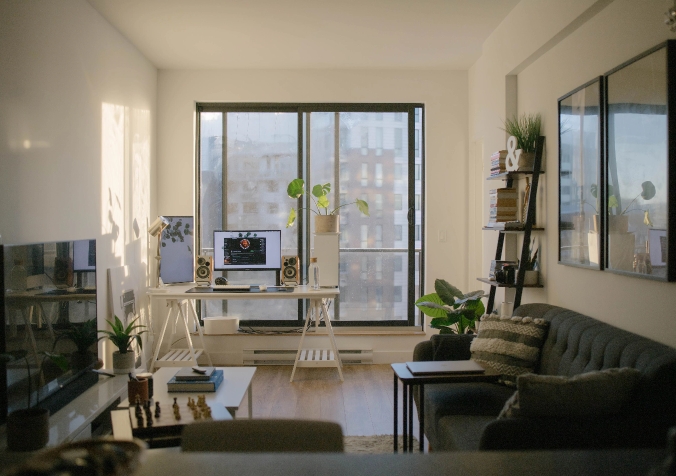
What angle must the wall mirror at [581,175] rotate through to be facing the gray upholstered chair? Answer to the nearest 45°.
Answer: approximately 45° to its left

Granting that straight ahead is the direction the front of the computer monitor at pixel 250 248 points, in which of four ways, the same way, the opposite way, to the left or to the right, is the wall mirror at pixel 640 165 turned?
to the right

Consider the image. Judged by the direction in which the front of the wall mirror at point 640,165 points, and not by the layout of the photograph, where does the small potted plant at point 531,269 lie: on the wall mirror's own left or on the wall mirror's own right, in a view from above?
on the wall mirror's own right

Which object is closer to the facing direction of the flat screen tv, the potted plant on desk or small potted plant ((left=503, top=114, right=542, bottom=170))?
the small potted plant

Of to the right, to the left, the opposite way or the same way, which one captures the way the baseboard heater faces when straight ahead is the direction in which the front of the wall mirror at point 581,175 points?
to the left

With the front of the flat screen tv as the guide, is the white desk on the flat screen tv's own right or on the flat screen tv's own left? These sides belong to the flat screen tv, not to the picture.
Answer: on the flat screen tv's own left

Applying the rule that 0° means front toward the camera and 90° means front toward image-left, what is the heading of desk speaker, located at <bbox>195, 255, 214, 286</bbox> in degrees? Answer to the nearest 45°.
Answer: approximately 0°

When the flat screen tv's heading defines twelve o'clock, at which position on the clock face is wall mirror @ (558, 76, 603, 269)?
The wall mirror is roughly at 11 o'clock from the flat screen tv.

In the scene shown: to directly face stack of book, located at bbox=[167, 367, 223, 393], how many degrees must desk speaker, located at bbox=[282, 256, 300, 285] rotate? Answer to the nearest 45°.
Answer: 0° — it already faces it

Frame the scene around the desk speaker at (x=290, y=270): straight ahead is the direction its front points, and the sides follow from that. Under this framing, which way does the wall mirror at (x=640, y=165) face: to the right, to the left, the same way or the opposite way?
to the right

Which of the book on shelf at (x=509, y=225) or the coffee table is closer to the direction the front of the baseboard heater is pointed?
the coffee table
